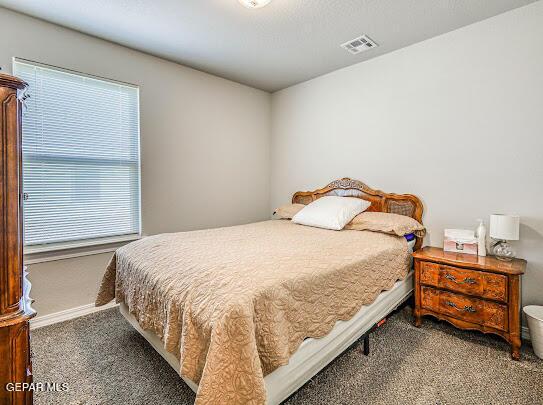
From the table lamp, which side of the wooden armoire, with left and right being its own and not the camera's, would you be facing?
front

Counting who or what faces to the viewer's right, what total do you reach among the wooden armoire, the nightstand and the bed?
1

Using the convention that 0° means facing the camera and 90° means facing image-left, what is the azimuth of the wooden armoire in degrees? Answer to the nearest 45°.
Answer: approximately 270°

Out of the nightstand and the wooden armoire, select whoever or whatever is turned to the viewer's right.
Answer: the wooden armoire

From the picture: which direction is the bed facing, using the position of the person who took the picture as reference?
facing the viewer and to the left of the viewer

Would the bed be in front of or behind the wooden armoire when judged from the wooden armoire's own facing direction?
in front
